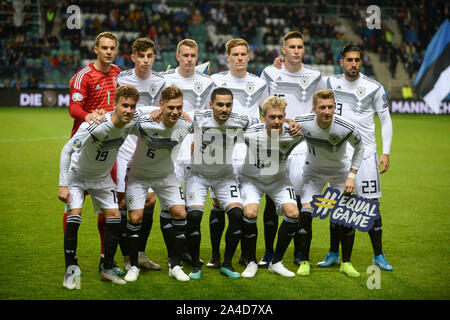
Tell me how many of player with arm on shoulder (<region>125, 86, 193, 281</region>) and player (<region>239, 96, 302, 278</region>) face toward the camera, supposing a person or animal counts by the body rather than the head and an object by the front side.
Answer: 2

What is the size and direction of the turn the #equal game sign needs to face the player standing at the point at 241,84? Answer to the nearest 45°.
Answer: approximately 135° to its right

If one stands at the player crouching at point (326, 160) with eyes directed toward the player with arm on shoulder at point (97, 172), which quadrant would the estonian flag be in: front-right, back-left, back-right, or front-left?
back-right

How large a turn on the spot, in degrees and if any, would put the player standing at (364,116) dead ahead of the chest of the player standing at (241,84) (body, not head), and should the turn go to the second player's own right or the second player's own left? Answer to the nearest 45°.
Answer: approximately 90° to the second player's own left

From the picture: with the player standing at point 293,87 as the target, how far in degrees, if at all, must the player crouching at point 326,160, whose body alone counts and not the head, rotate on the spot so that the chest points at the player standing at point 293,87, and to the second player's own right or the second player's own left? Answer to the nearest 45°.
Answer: approximately 135° to the second player's own right

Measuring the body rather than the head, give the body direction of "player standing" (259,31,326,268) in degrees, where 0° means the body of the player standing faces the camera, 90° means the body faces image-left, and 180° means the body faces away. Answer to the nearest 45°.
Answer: approximately 0°

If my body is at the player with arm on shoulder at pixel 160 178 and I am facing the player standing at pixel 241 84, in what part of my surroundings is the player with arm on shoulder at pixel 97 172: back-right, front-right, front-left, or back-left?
back-left

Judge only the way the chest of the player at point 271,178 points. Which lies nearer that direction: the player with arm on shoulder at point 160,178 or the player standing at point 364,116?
the player with arm on shoulder

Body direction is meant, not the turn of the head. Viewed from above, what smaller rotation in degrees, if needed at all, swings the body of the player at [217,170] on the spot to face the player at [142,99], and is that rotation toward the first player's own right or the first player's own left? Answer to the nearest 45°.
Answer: approximately 135° to the first player's own right

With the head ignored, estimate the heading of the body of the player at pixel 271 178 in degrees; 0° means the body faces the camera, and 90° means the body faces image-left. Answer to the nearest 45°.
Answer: approximately 0°

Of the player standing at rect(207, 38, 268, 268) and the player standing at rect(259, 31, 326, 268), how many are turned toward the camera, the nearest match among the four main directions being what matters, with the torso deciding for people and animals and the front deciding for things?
2

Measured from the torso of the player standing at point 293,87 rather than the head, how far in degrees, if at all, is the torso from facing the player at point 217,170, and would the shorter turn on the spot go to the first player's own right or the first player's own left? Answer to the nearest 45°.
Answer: approximately 45° to the first player's own right
